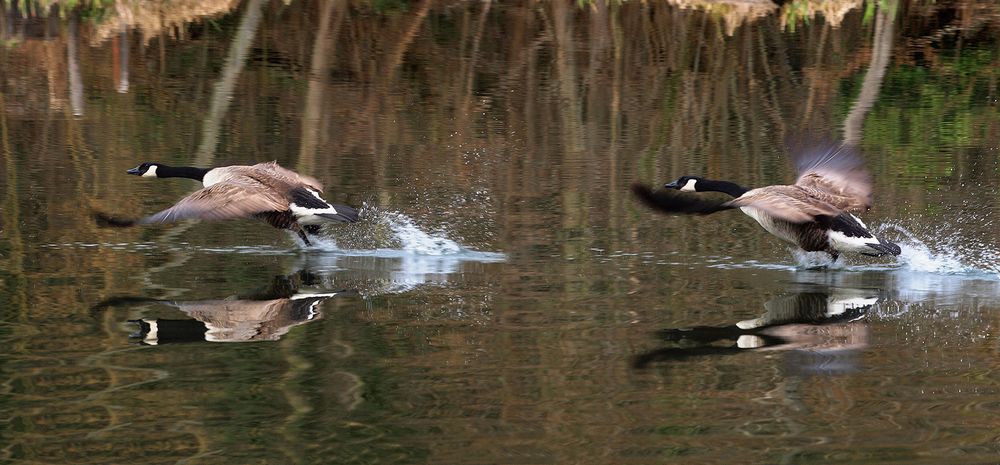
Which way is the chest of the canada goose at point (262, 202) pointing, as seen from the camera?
to the viewer's left

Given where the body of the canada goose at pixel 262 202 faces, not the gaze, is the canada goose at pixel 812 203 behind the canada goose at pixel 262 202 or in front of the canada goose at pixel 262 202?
behind

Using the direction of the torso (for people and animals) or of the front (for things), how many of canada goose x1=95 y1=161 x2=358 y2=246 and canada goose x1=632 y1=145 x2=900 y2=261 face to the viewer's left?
2

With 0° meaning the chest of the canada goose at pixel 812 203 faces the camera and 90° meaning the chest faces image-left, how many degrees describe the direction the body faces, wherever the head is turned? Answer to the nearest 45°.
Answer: approximately 90°

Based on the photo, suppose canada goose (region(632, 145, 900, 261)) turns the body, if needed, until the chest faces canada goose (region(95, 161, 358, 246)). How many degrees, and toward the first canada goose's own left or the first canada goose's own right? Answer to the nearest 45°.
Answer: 0° — it already faces it
